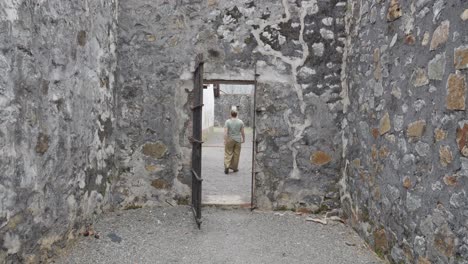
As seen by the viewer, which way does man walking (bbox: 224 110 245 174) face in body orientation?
away from the camera

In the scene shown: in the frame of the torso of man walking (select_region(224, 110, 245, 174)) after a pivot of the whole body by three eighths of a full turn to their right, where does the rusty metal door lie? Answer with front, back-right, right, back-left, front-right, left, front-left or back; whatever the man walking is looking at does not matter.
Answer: front-right
